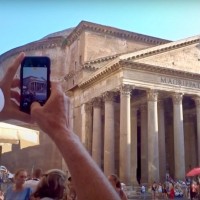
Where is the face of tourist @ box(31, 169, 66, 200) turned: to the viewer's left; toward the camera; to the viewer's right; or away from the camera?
away from the camera

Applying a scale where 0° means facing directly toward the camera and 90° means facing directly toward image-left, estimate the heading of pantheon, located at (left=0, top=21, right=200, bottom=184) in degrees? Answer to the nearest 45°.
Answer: approximately 315°

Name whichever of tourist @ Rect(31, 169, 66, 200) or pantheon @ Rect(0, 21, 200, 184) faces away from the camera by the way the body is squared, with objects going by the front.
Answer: the tourist

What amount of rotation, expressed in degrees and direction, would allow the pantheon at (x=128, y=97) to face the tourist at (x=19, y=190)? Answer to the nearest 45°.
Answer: approximately 45° to its right

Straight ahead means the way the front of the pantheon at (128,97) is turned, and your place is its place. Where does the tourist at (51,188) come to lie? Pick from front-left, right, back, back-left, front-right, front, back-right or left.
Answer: front-right

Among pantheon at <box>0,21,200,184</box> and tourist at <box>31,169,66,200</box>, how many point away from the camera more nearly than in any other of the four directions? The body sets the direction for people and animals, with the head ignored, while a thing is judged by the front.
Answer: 1

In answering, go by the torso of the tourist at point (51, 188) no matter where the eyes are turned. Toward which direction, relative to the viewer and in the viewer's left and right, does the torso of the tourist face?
facing away from the viewer
